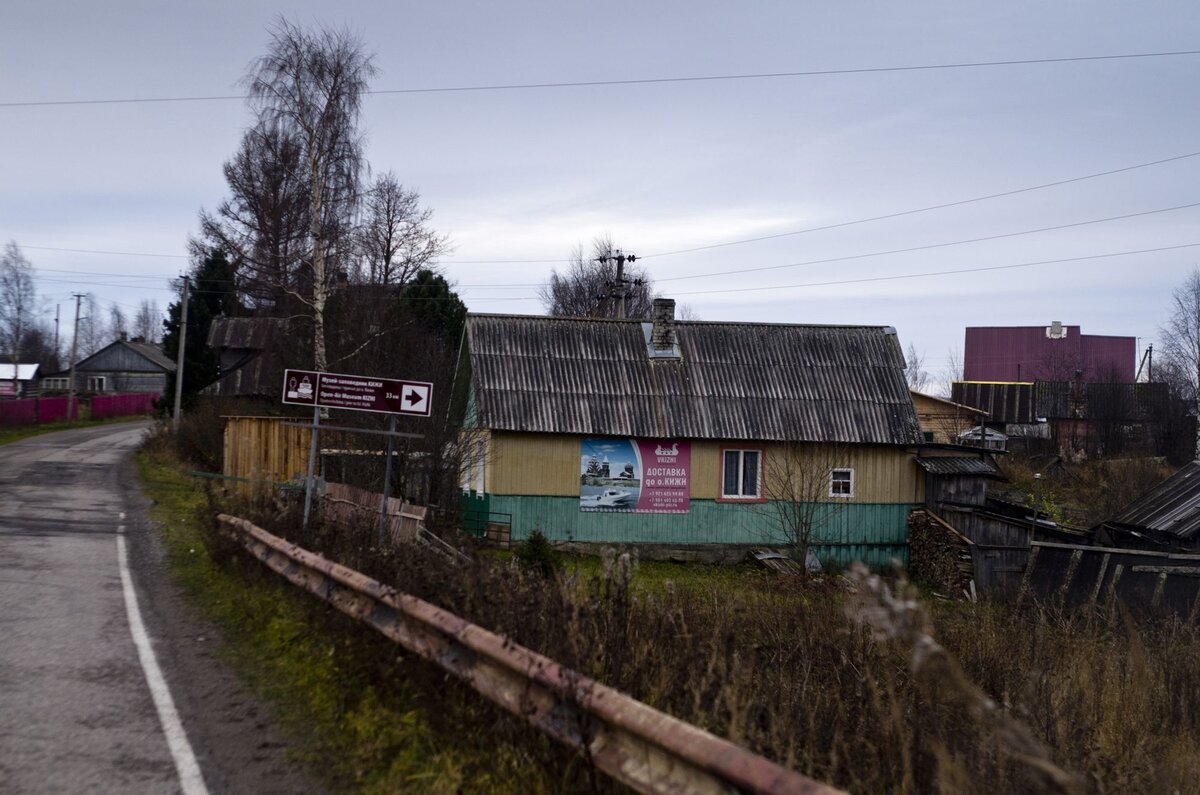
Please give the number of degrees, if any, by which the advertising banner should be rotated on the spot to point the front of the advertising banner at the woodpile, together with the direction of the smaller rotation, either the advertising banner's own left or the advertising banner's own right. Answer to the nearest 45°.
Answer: approximately 90° to the advertising banner's own left

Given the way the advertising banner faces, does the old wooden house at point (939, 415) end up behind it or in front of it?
behind

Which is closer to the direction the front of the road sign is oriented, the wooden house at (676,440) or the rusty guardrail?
the rusty guardrail

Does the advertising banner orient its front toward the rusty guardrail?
yes

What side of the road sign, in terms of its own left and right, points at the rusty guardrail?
front

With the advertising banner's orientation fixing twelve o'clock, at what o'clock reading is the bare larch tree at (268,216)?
The bare larch tree is roughly at 4 o'clock from the advertising banner.

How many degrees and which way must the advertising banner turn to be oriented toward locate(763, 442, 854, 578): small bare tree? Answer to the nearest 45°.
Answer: approximately 90° to its left

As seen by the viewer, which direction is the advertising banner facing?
toward the camera

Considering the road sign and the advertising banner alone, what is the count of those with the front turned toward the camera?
2

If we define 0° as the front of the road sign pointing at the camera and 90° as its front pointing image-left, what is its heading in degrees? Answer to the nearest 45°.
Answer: approximately 0°

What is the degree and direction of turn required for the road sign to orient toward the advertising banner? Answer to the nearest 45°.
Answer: approximately 135° to its left

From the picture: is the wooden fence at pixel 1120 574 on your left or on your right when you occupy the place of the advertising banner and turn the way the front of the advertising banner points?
on your left
